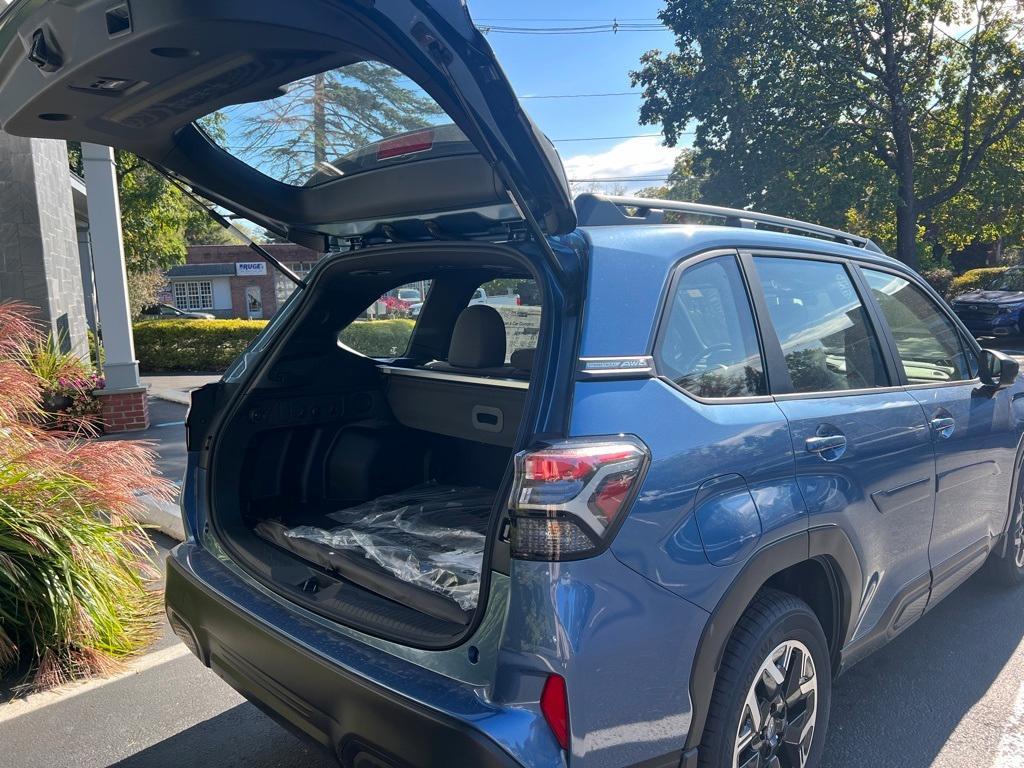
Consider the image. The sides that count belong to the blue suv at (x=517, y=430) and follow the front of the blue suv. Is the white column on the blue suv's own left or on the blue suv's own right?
on the blue suv's own left

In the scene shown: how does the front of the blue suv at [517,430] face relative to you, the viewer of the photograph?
facing away from the viewer and to the right of the viewer

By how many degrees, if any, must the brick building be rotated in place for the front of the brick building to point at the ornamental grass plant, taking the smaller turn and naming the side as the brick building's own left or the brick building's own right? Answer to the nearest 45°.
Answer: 0° — it already faces it

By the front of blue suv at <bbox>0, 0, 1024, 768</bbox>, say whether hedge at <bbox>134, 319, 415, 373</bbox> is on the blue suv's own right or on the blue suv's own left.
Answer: on the blue suv's own left

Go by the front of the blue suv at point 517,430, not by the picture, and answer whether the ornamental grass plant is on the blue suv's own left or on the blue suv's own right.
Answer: on the blue suv's own left

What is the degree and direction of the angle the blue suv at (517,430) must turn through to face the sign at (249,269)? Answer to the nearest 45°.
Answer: approximately 45° to its left

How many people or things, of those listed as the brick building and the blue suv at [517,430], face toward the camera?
1

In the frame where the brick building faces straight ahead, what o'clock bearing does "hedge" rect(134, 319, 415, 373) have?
The hedge is roughly at 12 o'clock from the brick building.

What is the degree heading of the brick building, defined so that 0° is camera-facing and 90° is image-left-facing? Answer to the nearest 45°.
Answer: approximately 0°

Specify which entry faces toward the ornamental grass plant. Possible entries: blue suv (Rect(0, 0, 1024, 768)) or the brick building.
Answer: the brick building
